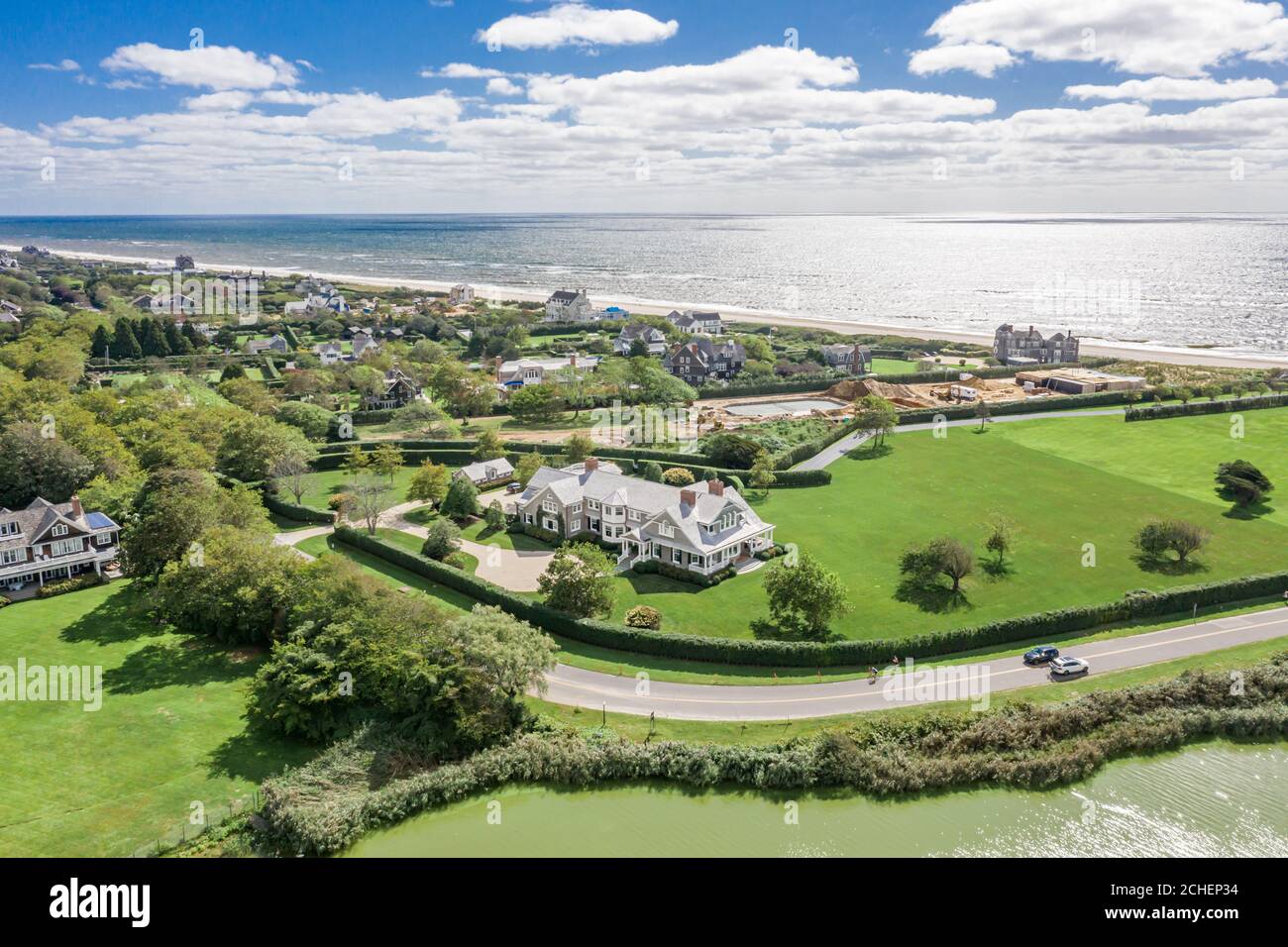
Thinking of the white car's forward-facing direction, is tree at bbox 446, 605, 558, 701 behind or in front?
behind

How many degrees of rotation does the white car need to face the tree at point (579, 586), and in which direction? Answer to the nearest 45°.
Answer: approximately 135° to its left

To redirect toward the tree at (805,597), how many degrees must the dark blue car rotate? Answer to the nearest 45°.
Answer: approximately 45° to its right

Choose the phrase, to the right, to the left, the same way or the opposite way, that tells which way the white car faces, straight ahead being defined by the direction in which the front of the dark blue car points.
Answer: the opposite way

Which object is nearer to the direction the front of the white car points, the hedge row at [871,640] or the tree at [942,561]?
the tree

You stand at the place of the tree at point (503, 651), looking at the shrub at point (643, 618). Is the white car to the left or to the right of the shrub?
right

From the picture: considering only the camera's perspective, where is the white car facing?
facing away from the viewer and to the right of the viewer

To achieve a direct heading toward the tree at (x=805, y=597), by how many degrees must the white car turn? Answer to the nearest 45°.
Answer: approximately 135° to its left

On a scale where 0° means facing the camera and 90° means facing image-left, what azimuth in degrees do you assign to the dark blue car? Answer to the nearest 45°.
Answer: approximately 45°

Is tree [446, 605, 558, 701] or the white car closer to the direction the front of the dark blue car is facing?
the tree

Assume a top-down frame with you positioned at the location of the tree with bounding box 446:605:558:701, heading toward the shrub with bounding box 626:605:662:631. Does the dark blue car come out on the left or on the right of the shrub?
right
